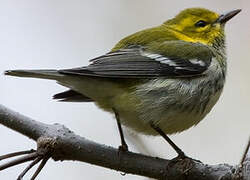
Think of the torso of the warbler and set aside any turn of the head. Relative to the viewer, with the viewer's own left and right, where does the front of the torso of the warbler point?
facing to the right of the viewer

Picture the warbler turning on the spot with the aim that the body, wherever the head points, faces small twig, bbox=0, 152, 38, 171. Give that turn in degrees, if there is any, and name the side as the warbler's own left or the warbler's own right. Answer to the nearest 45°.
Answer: approximately 135° to the warbler's own right
